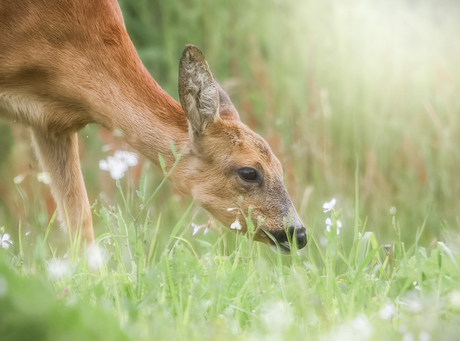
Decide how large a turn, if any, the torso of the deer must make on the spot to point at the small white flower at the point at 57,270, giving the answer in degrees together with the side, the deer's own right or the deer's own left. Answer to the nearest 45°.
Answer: approximately 90° to the deer's own right

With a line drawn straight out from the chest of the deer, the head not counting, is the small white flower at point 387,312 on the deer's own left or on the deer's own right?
on the deer's own right

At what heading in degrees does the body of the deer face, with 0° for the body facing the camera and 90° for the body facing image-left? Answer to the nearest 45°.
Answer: approximately 270°

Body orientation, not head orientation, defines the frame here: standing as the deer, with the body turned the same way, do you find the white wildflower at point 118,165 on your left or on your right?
on your right
